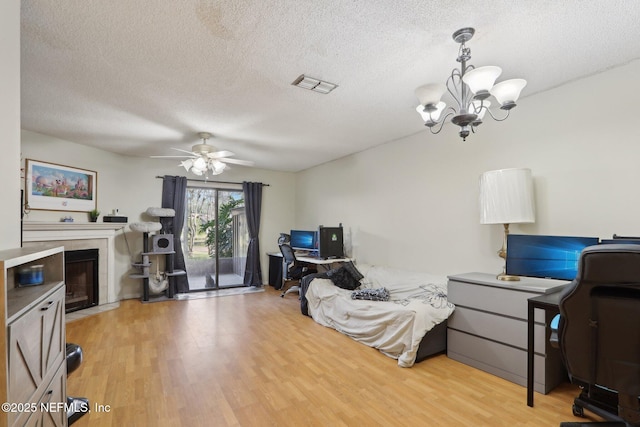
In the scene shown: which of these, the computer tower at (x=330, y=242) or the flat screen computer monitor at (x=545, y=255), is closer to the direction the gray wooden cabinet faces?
the flat screen computer monitor

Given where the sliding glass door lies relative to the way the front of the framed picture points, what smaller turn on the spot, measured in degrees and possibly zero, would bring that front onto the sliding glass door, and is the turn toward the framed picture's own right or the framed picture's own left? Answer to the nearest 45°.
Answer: approximately 45° to the framed picture's own left

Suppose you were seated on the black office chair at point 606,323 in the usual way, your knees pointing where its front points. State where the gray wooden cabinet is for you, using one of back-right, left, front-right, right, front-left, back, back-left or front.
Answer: back-left

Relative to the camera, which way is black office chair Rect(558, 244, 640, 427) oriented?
away from the camera

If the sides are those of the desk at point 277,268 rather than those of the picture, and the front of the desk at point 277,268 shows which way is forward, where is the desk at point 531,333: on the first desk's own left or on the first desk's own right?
on the first desk's own left

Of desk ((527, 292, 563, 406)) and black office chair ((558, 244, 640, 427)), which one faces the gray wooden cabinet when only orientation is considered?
the desk

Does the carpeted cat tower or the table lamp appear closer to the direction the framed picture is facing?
the table lamp
